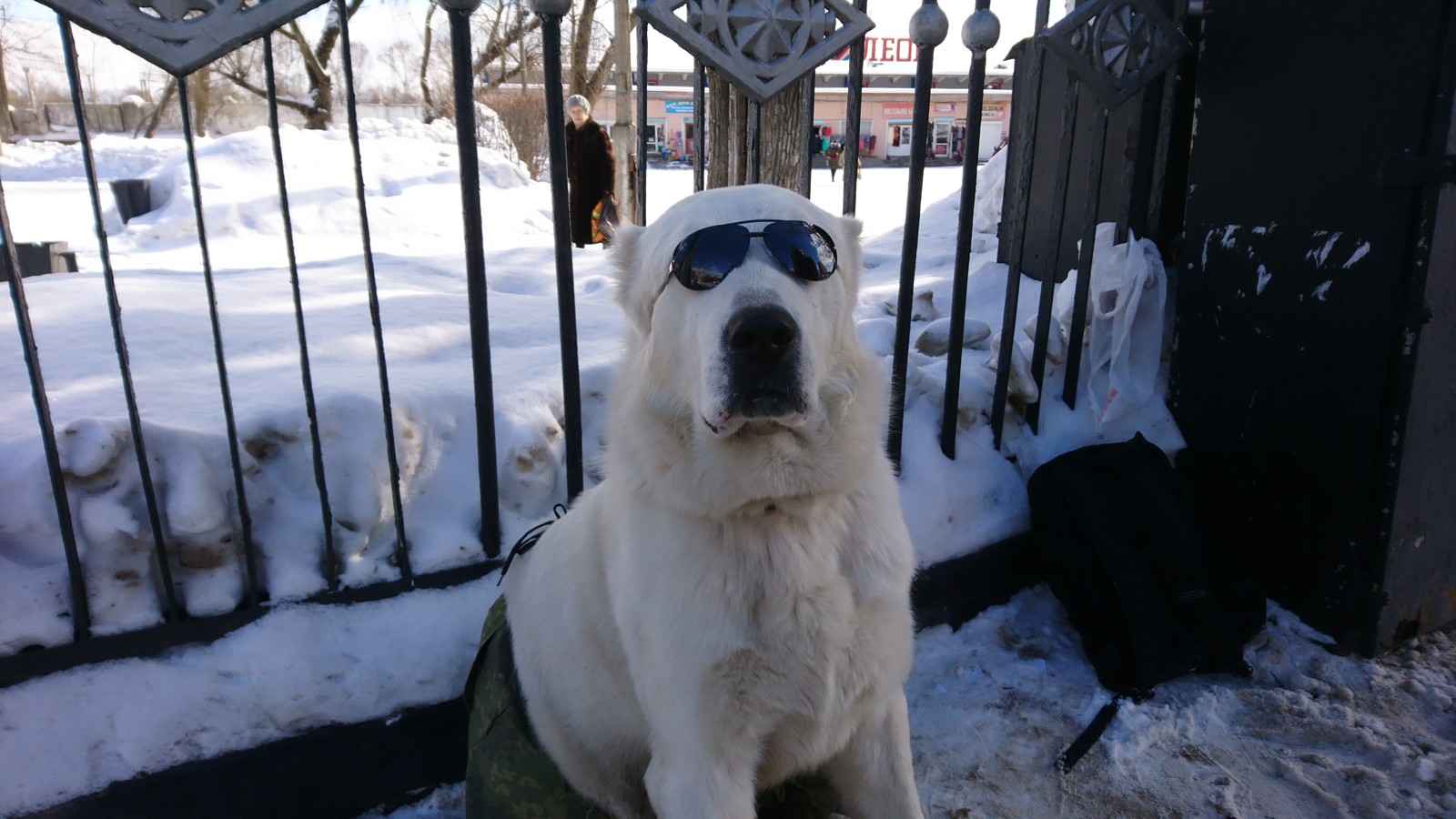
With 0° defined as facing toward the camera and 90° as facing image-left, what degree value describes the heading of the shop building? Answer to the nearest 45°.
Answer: approximately 0°

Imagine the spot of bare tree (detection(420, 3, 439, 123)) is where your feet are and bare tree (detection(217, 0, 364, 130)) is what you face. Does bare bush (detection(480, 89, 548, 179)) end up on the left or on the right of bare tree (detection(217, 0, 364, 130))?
left

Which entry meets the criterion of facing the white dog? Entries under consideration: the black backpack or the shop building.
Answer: the shop building

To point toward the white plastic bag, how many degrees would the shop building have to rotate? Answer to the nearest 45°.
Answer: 0° — it already faces it

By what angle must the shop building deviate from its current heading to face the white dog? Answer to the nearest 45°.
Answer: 0° — it already faces it

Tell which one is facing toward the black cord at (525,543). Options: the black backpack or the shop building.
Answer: the shop building
